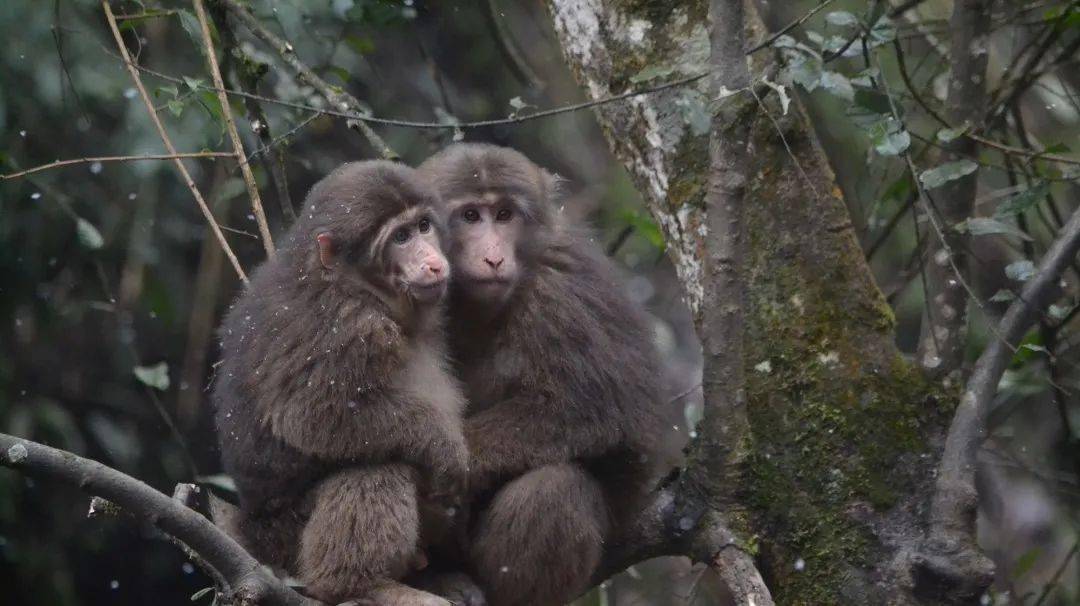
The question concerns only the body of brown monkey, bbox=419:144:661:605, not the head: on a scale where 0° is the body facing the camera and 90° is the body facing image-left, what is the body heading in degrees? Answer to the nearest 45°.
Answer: approximately 45°

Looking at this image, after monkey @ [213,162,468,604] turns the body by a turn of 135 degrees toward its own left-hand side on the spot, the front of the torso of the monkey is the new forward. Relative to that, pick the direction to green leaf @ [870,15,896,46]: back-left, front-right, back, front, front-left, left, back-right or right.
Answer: right

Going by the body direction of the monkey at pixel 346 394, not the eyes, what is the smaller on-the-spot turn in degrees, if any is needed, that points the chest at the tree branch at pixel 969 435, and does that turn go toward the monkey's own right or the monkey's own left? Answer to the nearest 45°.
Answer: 0° — it already faces it

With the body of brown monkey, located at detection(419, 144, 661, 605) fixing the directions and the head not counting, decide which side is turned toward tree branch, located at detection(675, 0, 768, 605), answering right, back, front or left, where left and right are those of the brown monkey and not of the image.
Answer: left

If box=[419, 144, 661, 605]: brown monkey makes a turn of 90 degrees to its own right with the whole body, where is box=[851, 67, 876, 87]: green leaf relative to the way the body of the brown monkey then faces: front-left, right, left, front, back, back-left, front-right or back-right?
back-right

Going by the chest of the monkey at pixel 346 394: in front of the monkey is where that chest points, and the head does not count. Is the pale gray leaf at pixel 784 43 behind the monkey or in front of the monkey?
in front

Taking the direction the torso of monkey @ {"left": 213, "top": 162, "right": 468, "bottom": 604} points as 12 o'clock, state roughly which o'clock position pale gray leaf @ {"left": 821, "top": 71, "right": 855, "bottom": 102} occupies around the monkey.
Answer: The pale gray leaf is roughly at 11 o'clock from the monkey.

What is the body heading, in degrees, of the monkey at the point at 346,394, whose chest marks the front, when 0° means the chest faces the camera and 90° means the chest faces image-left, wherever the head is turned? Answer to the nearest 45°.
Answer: approximately 315°

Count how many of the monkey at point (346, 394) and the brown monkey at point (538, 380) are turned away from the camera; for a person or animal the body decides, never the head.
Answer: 0

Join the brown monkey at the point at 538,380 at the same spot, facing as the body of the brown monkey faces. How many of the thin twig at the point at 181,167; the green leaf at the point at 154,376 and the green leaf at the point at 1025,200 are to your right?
2

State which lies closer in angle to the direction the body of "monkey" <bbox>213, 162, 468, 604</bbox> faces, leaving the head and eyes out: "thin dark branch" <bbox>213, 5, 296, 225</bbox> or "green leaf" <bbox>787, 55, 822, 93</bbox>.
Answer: the green leaf

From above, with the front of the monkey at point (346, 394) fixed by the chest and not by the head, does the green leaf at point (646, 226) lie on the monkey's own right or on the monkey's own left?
on the monkey's own left

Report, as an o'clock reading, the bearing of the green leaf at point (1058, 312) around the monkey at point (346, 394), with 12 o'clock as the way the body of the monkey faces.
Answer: The green leaf is roughly at 11 o'clock from the monkey.

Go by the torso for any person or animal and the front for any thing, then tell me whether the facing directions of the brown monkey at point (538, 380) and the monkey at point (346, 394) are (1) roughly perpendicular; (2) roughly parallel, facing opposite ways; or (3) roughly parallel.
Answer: roughly perpendicular

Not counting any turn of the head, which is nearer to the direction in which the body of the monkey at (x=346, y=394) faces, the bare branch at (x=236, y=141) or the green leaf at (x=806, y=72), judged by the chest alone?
the green leaf

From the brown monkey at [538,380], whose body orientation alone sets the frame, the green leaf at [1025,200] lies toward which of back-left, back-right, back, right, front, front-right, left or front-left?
back-left

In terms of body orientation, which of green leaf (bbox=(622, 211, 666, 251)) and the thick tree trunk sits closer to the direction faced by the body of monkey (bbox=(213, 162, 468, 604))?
the thick tree trunk
